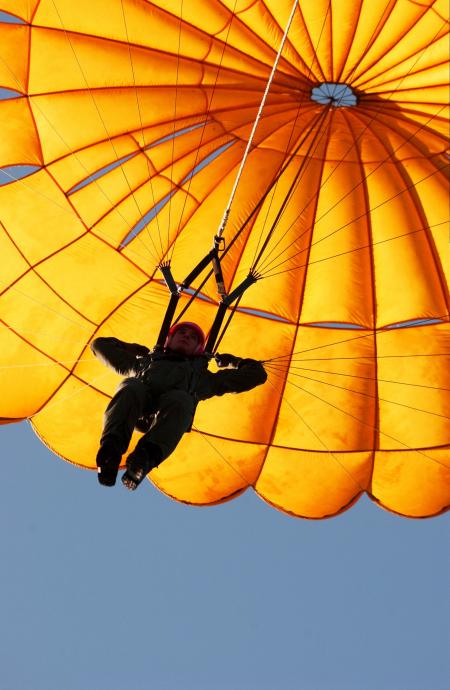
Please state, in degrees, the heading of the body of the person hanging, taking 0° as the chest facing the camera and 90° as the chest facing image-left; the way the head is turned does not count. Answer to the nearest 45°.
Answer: approximately 0°
